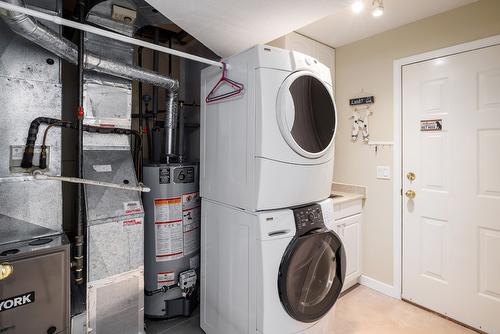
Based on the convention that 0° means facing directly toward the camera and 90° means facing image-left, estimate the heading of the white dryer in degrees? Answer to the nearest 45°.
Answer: approximately 315°

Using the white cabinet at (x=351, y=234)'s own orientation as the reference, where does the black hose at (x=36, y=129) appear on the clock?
The black hose is roughly at 3 o'clock from the white cabinet.

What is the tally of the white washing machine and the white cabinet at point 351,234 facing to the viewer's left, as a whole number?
0

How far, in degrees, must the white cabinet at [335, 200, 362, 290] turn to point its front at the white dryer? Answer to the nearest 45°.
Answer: approximately 45° to its right

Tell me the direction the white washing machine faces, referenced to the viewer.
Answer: facing the viewer and to the right of the viewer

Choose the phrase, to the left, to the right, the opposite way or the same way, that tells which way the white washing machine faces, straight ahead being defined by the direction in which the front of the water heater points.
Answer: the same way

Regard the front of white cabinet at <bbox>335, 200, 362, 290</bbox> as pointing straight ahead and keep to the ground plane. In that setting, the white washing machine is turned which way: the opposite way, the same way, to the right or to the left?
the same way

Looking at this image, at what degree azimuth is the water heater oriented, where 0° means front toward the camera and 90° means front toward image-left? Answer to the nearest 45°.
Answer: approximately 315°

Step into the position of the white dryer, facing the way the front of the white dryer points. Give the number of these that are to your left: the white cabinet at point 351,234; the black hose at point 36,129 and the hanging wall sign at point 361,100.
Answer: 2

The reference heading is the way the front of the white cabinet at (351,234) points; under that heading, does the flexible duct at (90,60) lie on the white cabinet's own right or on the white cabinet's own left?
on the white cabinet's own right

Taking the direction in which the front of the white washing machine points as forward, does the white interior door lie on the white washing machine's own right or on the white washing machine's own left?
on the white washing machine's own left

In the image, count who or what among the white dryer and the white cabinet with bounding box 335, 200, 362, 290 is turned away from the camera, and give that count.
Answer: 0

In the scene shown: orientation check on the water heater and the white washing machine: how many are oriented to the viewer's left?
0

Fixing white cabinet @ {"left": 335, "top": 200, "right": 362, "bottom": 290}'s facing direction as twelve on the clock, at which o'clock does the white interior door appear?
The white interior door is roughly at 11 o'clock from the white cabinet.

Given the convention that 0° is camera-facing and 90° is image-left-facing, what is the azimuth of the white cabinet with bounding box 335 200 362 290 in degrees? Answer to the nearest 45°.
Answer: approximately 315°
